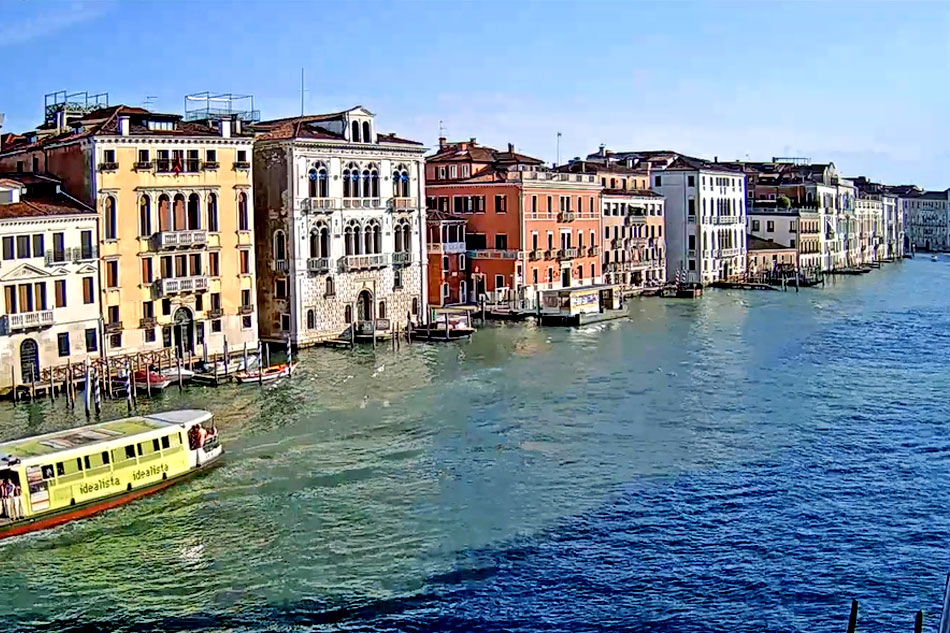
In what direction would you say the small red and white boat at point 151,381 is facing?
to the viewer's right

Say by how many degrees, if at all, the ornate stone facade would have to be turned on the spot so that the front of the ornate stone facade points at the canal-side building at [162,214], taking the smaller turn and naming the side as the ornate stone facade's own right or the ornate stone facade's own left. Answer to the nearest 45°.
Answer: approximately 90° to the ornate stone facade's own right

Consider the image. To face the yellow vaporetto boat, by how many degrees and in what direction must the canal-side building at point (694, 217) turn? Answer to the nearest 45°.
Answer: approximately 45° to its right

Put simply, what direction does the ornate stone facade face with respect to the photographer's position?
facing the viewer and to the right of the viewer

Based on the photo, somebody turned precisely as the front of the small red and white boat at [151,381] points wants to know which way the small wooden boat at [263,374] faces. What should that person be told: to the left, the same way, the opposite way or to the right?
the same way

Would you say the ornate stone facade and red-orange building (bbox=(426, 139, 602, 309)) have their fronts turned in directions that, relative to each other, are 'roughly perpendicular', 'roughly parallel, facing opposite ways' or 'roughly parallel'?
roughly parallel

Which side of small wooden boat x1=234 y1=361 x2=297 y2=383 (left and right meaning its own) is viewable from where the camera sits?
right

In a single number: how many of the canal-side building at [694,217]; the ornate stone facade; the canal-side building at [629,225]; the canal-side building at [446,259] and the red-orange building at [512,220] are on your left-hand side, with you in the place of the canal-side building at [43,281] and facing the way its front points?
5

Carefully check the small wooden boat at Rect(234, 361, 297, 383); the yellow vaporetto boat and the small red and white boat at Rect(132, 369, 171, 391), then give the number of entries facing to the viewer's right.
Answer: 2

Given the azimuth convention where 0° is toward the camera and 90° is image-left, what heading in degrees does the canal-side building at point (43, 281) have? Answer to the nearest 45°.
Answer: approximately 315°

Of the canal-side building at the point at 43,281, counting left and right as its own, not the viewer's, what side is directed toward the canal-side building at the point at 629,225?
left
